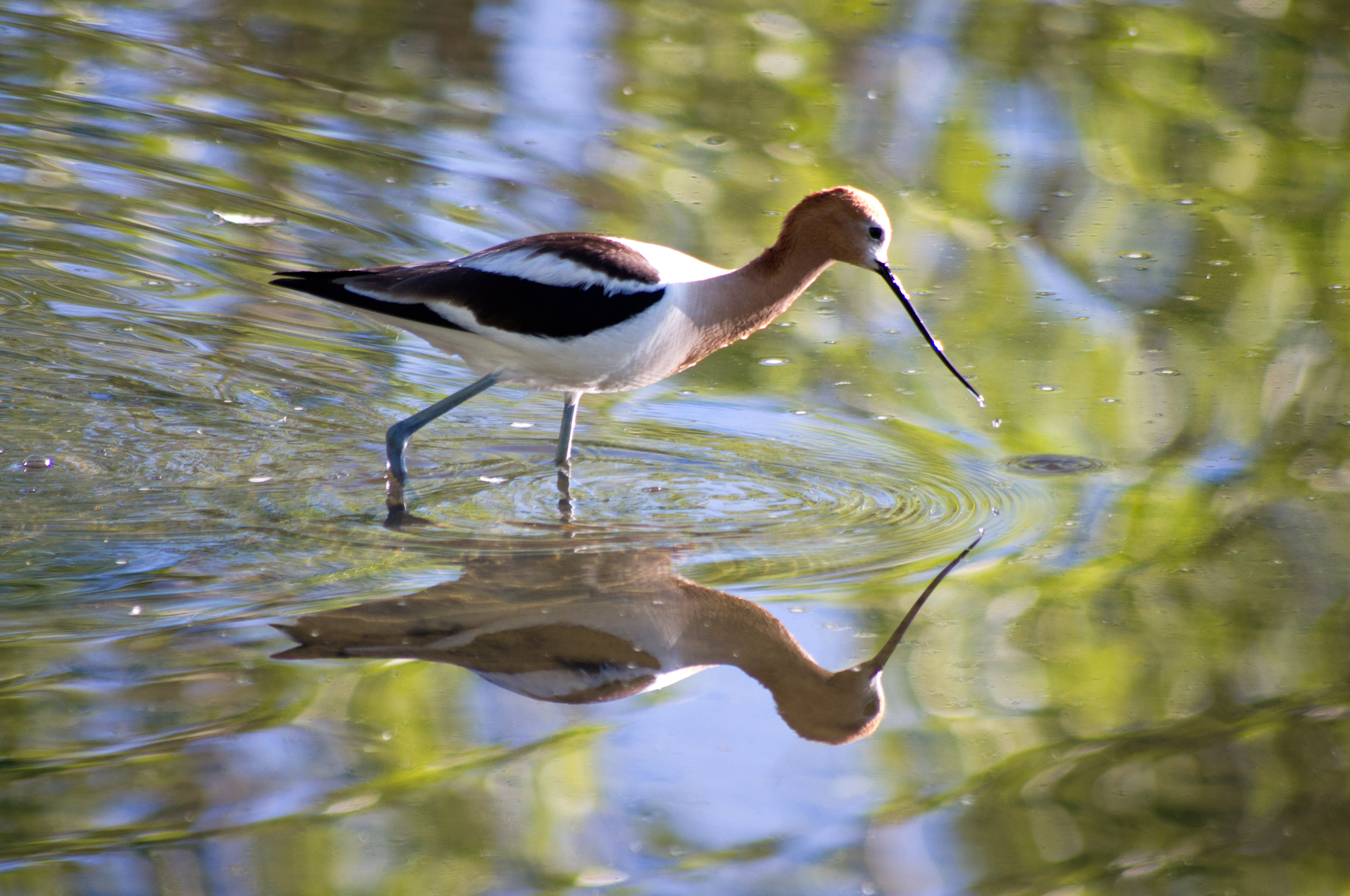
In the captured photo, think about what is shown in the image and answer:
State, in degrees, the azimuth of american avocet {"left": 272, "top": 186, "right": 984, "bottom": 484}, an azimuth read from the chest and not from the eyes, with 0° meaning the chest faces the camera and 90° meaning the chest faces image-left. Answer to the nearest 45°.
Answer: approximately 270°
